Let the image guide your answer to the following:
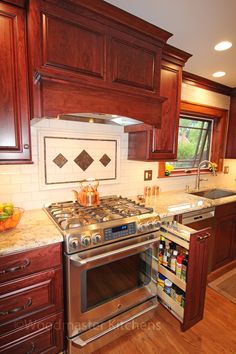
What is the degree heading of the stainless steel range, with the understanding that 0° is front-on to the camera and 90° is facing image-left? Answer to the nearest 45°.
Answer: approximately 315°

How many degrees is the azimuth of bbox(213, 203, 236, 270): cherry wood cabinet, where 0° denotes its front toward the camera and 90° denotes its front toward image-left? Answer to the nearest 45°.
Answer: approximately 315°

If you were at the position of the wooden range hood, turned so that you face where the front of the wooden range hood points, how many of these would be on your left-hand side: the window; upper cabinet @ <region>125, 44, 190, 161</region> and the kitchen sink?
3

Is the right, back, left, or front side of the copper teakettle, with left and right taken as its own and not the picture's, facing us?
left

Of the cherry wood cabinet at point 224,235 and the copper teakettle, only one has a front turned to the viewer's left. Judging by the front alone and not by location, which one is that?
the copper teakettle

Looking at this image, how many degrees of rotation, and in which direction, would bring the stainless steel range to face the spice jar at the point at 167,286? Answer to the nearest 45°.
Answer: approximately 45° to its left

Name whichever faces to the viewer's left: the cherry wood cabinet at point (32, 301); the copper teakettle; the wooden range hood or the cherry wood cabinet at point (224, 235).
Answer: the copper teakettle

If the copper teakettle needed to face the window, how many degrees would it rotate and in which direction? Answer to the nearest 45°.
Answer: approximately 135° to its right

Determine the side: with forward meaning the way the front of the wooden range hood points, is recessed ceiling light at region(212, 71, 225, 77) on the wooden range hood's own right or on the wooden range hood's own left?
on the wooden range hood's own left
